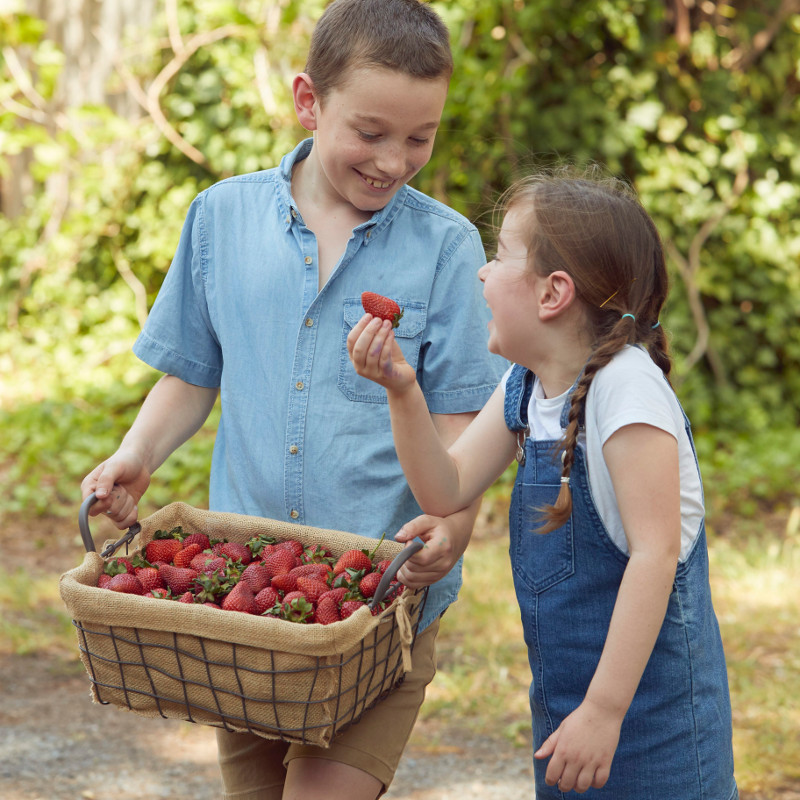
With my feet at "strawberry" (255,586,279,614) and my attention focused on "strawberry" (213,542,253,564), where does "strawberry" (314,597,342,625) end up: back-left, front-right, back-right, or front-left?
back-right

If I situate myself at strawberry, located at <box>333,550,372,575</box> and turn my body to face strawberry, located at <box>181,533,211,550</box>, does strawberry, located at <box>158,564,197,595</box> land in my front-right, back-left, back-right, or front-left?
front-left

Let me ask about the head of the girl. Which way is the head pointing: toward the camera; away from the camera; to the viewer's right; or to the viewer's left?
to the viewer's left

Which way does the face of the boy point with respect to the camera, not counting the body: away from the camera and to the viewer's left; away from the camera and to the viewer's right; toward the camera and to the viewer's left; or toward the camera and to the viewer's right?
toward the camera and to the viewer's right

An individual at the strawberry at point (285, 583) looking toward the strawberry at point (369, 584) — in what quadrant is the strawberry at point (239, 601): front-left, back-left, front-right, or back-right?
back-right

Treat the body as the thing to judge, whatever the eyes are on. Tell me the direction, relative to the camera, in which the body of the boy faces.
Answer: toward the camera
